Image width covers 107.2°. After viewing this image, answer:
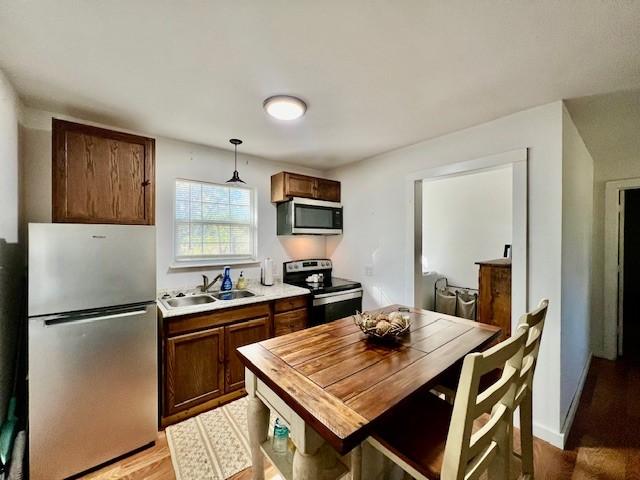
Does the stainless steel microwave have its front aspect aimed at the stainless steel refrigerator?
no

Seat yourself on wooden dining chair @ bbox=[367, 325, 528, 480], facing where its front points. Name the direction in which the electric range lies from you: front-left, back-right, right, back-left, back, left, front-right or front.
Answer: front

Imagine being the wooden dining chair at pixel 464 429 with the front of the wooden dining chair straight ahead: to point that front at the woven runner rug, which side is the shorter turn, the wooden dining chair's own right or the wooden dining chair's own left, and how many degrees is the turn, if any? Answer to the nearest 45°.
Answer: approximately 45° to the wooden dining chair's own left

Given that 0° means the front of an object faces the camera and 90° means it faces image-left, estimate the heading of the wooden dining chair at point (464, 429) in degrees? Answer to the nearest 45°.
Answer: approximately 135°

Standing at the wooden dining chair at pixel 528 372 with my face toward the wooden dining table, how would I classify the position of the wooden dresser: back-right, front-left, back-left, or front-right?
back-right

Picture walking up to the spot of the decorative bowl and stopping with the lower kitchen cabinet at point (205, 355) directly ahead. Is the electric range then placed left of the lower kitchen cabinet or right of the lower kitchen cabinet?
right

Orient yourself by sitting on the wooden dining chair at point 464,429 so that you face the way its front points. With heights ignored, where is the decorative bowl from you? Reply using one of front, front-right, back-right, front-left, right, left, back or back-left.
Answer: front

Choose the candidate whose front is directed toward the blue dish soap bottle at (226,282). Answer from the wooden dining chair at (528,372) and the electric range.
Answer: the wooden dining chair

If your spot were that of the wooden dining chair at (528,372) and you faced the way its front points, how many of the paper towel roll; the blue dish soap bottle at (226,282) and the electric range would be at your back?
0

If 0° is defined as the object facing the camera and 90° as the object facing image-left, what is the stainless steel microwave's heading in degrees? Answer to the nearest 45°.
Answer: approximately 315°

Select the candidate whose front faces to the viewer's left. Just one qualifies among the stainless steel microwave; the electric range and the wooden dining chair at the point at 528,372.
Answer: the wooden dining chair

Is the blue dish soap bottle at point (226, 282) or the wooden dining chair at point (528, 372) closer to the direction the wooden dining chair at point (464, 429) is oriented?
the blue dish soap bottle

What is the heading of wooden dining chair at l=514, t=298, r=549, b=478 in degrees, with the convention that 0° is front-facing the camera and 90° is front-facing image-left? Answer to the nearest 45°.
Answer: approximately 90°

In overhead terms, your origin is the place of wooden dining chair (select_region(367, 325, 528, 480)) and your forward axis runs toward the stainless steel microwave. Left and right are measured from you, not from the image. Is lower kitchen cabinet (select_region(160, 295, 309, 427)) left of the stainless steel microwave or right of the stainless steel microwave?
left

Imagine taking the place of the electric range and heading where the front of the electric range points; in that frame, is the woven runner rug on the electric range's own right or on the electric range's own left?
on the electric range's own right

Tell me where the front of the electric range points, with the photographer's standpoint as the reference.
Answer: facing the viewer and to the right of the viewer

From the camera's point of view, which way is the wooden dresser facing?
to the viewer's left
